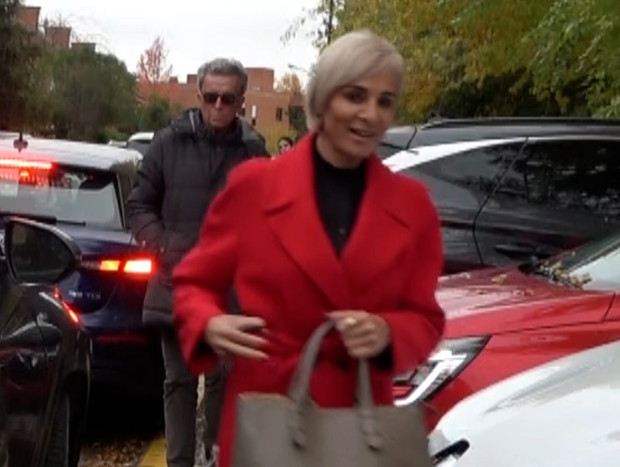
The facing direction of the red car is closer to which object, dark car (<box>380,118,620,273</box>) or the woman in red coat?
the woman in red coat

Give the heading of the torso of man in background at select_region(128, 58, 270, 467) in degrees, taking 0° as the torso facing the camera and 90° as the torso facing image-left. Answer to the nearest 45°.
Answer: approximately 0°

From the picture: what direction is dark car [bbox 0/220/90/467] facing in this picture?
away from the camera

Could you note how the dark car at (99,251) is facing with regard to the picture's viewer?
facing away from the viewer

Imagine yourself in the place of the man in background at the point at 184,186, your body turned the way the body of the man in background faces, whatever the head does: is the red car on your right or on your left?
on your left

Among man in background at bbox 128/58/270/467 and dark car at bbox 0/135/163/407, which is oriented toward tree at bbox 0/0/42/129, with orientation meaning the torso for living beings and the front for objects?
the dark car

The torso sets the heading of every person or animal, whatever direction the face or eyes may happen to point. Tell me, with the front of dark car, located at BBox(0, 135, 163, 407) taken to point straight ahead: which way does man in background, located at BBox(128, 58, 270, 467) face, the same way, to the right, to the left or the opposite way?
the opposite way

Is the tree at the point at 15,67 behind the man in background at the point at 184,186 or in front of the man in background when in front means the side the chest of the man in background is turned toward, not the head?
behind

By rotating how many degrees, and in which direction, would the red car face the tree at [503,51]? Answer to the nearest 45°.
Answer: approximately 135° to its right

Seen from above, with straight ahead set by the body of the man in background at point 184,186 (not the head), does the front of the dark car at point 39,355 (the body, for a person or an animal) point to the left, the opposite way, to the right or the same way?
the opposite way

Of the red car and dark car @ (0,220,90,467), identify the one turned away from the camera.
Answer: the dark car
